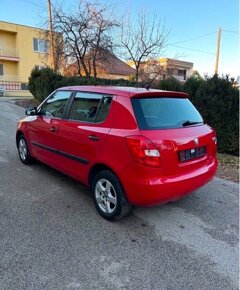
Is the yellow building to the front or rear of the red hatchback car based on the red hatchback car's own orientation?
to the front

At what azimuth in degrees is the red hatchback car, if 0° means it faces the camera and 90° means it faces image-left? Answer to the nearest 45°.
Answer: approximately 135°

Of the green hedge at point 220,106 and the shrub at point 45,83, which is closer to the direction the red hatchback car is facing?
the shrub

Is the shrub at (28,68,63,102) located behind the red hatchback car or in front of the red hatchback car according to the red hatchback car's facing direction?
in front

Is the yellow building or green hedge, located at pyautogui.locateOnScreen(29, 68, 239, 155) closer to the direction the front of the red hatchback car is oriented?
the yellow building
